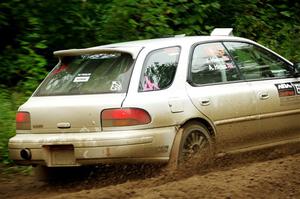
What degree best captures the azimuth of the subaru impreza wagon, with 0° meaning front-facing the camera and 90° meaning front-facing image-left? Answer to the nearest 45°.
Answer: approximately 225°
